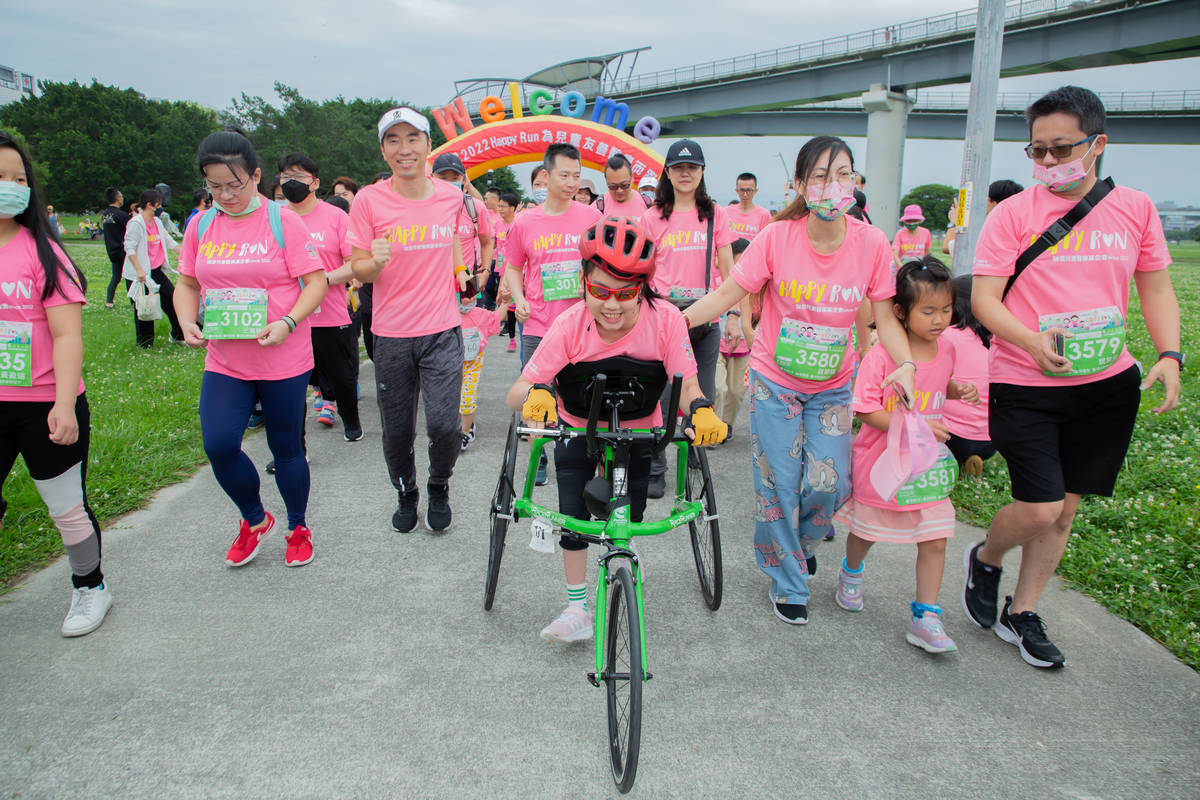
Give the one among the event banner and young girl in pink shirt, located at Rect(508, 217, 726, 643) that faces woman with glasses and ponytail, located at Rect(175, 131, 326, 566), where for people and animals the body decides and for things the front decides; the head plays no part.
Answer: the event banner

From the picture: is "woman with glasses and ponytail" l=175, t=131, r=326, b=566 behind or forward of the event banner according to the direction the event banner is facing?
forward

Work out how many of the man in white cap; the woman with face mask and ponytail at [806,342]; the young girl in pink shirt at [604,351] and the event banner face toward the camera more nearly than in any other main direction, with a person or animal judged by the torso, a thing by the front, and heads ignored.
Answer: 4

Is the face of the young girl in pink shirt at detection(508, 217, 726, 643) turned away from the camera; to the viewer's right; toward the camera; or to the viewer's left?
toward the camera

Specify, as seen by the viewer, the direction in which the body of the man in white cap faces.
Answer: toward the camera

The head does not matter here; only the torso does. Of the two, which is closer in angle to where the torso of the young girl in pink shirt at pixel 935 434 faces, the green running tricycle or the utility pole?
the green running tricycle

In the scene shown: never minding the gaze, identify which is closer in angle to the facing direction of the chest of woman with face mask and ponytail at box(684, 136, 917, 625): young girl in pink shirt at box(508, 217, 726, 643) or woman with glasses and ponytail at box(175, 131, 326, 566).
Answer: the young girl in pink shirt

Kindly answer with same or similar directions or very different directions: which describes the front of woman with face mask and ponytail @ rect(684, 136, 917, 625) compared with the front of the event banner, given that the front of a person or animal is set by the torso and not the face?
same or similar directions

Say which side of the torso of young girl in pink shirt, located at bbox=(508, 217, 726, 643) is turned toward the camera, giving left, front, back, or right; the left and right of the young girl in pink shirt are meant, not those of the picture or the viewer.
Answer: front

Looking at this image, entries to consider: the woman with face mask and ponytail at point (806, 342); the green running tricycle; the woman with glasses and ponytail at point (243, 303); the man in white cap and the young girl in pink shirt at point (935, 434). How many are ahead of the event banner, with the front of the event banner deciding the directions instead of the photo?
5

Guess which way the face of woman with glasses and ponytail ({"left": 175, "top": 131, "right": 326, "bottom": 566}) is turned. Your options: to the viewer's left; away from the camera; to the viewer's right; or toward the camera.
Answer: toward the camera

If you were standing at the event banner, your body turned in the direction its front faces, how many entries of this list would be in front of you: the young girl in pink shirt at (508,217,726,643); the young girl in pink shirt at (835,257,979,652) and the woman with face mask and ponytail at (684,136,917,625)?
3

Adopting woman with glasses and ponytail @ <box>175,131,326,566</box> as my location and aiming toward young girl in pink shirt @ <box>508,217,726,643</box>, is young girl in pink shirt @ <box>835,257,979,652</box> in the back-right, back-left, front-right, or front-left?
front-left

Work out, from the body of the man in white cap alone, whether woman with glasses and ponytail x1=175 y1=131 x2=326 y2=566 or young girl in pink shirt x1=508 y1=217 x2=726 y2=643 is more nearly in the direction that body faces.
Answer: the young girl in pink shirt

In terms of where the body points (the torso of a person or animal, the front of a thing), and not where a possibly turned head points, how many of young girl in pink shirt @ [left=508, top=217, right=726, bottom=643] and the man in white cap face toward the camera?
2

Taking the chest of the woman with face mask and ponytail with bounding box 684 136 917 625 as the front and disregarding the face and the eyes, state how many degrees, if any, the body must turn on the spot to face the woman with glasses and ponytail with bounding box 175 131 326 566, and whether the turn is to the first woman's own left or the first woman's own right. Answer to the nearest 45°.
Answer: approximately 90° to the first woman's own right

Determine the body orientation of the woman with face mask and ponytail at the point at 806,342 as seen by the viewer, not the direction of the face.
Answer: toward the camera

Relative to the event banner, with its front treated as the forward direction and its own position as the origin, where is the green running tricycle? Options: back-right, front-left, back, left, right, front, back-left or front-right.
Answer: front

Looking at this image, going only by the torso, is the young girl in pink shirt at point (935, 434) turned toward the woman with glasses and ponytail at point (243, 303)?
no

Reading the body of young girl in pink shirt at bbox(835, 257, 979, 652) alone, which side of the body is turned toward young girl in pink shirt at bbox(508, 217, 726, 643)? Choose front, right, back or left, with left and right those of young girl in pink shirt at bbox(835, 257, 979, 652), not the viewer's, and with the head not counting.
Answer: right
